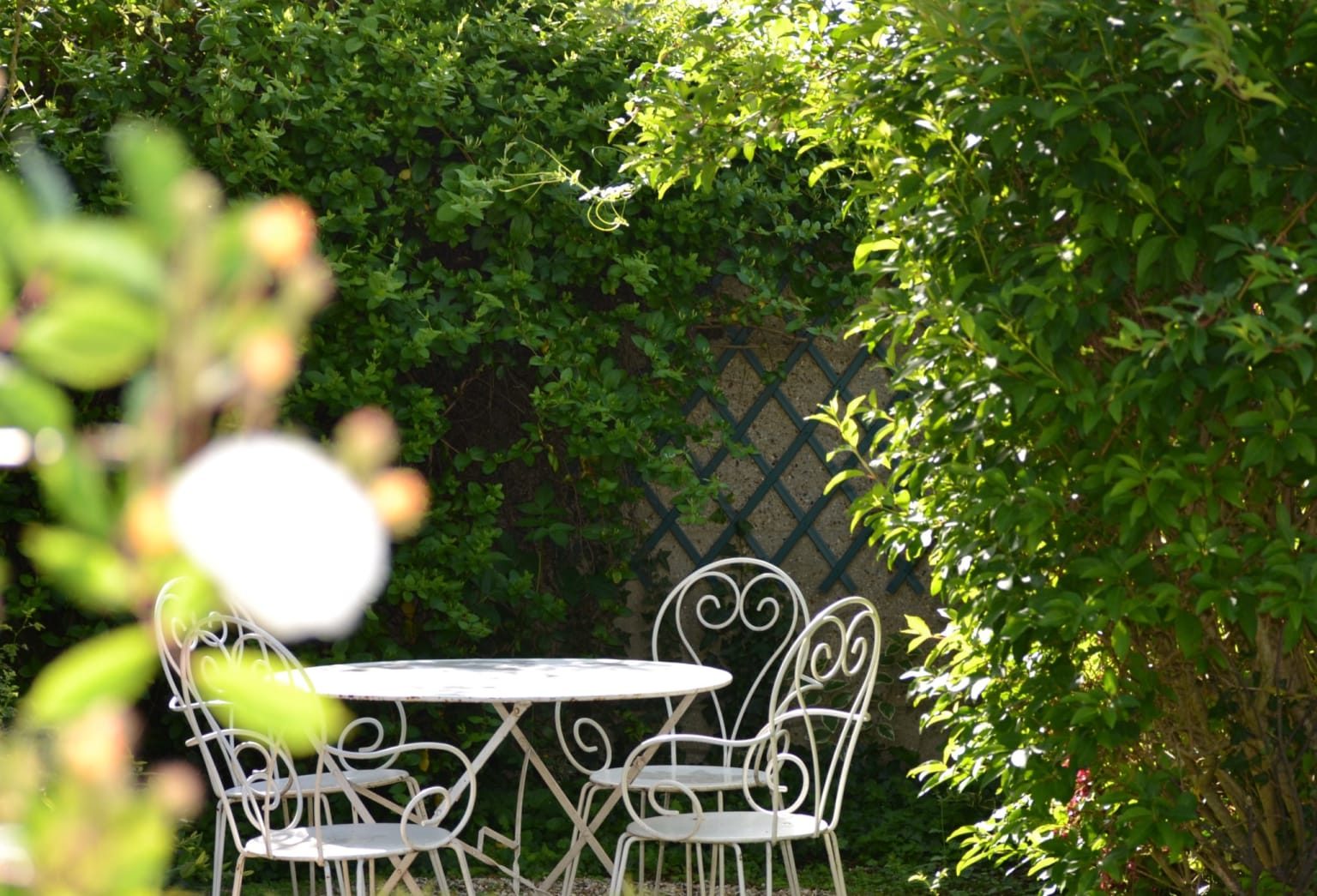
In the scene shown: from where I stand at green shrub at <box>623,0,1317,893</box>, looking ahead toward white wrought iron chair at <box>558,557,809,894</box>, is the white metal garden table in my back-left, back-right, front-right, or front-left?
front-left

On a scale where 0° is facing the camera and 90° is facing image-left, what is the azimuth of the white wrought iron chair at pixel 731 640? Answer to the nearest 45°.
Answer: approximately 45°

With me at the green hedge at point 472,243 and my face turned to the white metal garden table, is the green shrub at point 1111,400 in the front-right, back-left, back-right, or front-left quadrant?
front-left

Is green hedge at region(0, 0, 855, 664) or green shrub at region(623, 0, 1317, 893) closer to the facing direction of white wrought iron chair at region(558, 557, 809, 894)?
the green hedge
